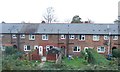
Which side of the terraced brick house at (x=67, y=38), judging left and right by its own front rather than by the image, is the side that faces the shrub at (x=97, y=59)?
front

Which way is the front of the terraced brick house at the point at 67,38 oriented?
toward the camera
